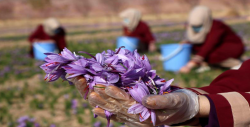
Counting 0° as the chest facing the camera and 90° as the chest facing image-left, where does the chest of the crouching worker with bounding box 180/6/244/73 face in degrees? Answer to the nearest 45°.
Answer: approximately 45°

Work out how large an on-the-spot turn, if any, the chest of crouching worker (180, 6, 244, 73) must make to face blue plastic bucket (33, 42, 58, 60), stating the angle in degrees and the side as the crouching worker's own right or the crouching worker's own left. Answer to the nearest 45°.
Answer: approximately 45° to the crouching worker's own right

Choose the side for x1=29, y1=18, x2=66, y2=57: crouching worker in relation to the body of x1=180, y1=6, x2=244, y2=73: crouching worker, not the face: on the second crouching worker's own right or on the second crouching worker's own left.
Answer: on the second crouching worker's own right

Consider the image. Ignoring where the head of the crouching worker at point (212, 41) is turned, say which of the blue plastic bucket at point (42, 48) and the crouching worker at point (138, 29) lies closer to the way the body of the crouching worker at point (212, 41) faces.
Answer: the blue plastic bucket

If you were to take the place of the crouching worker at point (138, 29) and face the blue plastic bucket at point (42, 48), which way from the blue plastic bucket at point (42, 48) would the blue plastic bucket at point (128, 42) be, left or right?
left

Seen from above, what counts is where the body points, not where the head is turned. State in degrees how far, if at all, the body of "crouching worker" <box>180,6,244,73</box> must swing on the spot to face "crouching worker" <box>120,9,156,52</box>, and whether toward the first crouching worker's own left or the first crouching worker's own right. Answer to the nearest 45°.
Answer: approximately 90° to the first crouching worker's own right

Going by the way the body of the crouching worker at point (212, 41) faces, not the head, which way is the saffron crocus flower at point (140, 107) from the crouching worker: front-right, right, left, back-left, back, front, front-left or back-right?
front-left

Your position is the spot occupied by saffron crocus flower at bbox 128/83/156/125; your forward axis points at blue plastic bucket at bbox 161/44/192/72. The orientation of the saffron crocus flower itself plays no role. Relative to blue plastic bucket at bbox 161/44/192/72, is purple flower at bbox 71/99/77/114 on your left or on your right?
left

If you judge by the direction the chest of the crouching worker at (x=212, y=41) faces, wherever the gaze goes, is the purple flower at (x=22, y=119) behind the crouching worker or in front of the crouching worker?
in front
